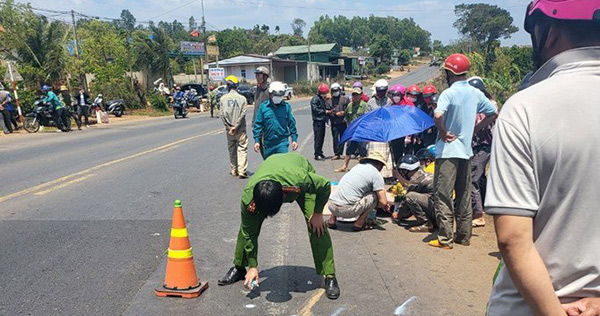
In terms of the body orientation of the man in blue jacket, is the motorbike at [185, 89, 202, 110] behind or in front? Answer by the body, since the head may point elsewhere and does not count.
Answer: behind

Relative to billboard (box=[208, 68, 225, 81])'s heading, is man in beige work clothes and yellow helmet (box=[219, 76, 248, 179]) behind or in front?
in front

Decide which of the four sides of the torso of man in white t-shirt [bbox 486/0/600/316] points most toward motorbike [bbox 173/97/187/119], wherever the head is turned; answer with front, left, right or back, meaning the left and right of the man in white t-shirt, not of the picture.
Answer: front

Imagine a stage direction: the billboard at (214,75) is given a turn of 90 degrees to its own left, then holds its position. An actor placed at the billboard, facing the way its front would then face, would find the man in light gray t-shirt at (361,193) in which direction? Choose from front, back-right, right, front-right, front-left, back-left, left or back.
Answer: right

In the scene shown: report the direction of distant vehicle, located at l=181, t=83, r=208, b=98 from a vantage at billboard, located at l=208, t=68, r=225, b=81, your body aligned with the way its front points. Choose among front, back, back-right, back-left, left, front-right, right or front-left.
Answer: right

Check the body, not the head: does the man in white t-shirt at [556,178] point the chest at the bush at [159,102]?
yes

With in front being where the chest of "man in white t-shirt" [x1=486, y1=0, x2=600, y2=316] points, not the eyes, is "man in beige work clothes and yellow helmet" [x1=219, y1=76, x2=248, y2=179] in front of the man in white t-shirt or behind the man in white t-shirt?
in front

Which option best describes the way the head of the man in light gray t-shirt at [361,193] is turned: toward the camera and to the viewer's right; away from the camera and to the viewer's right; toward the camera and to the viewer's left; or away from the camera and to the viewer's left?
away from the camera and to the viewer's right

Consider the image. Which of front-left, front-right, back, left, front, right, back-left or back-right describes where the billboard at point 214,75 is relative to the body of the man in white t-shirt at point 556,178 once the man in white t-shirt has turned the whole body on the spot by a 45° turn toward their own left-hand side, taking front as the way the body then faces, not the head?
front-right

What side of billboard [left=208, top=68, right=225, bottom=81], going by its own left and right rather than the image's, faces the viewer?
front

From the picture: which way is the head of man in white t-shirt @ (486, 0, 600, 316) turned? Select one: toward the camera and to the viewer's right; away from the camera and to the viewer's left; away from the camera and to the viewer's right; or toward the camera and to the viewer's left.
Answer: away from the camera and to the viewer's left

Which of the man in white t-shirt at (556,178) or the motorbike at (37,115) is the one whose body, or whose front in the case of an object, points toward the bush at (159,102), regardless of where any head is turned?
the man in white t-shirt
